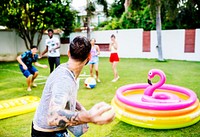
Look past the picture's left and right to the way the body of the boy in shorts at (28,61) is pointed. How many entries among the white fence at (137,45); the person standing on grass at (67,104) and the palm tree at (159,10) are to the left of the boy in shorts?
2

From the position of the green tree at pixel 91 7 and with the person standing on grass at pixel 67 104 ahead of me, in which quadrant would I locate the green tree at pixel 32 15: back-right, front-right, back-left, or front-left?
front-right

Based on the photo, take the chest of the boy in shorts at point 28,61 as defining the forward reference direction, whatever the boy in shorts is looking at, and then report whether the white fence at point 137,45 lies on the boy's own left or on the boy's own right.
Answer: on the boy's own left

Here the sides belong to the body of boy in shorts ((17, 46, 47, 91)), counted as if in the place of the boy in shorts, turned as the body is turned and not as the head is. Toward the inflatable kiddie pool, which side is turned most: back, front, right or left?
front

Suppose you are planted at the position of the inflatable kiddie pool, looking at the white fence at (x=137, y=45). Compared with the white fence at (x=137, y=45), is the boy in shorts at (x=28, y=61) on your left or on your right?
left

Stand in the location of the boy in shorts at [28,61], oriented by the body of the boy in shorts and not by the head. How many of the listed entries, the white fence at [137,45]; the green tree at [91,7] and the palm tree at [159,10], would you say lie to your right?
0

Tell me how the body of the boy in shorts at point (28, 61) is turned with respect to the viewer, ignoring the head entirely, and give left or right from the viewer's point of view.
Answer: facing the viewer and to the right of the viewer

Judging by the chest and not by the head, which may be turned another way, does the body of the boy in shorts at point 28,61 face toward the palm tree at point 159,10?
no

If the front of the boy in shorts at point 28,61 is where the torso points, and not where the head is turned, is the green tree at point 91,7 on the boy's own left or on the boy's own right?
on the boy's own left

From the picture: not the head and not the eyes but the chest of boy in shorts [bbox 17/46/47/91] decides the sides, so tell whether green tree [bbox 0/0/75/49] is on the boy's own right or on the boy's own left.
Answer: on the boy's own left

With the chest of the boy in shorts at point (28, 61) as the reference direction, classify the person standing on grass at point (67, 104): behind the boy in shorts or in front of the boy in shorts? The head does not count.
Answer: in front

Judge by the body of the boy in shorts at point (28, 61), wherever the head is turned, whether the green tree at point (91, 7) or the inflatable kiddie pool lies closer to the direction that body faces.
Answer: the inflatable kiddie pool

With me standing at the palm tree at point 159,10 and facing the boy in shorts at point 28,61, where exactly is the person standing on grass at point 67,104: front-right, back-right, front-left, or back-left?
front-left
